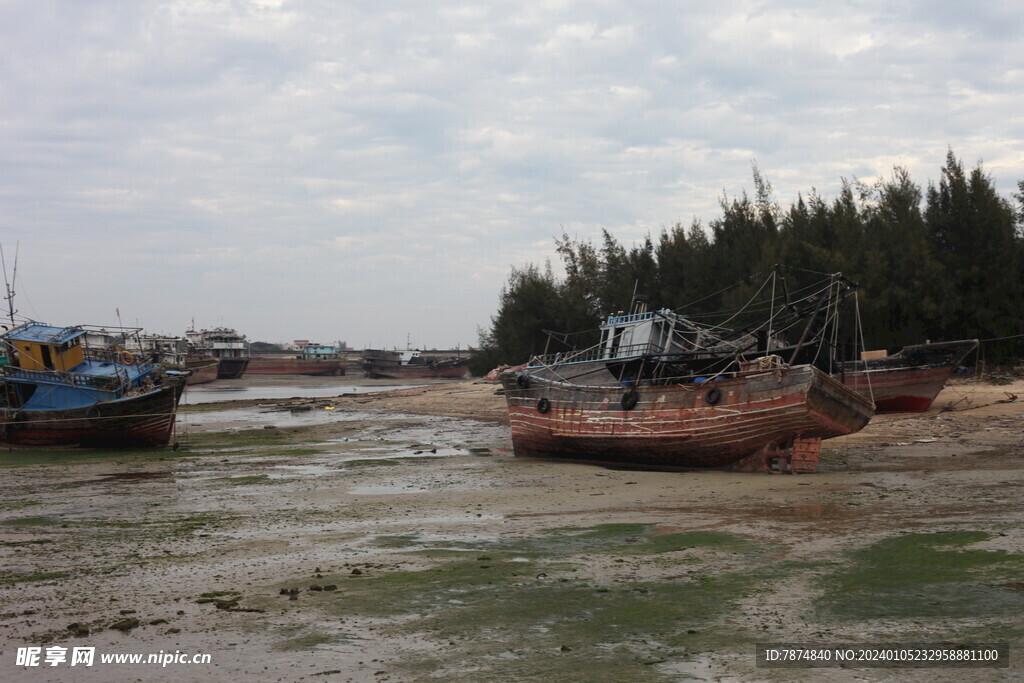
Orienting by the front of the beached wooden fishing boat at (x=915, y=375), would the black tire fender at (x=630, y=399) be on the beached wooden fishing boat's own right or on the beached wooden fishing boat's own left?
on the beached wooden fishing boat's own right

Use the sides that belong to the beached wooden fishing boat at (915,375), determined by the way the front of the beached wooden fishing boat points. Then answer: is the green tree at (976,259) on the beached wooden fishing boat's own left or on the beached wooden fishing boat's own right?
on the beached wooden fishing boat's own left

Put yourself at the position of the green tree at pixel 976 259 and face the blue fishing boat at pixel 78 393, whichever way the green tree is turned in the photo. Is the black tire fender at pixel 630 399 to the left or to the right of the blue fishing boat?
left

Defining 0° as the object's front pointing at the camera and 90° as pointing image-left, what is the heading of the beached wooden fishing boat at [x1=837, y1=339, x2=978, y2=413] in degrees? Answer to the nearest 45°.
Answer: approximately 270°

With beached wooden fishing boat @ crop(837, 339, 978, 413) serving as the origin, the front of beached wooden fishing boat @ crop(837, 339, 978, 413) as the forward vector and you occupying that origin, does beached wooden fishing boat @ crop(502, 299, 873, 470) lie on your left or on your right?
on your right

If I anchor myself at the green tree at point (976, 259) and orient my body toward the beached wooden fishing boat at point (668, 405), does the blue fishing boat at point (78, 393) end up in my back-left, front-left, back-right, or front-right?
front-right
